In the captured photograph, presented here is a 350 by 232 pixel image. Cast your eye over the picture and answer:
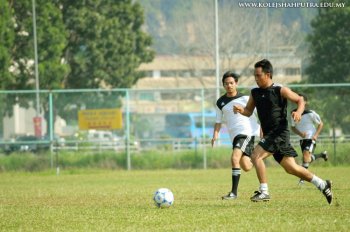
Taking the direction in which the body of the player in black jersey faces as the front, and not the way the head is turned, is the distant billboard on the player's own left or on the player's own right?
on the player's own right

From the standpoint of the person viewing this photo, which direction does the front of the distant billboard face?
facing the viewer

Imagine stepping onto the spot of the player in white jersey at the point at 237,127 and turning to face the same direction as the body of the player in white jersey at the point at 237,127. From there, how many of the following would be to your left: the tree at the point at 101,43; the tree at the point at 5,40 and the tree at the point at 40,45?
0

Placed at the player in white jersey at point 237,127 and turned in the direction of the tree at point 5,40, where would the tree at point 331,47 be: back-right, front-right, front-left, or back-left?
front-right

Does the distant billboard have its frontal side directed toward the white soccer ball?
yes

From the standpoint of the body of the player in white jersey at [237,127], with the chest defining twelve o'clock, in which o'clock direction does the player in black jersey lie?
The player in black jersey is roughly at 10 o'clock from the player in white jersey.

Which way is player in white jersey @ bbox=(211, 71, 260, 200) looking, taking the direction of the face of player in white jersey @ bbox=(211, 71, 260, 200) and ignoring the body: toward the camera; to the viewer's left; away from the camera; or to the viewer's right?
toward the camera

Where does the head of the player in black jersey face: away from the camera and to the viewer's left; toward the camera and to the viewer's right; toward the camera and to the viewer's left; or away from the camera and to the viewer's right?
toward the camera and to the viewer's left

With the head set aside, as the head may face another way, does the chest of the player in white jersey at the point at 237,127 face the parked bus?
no
